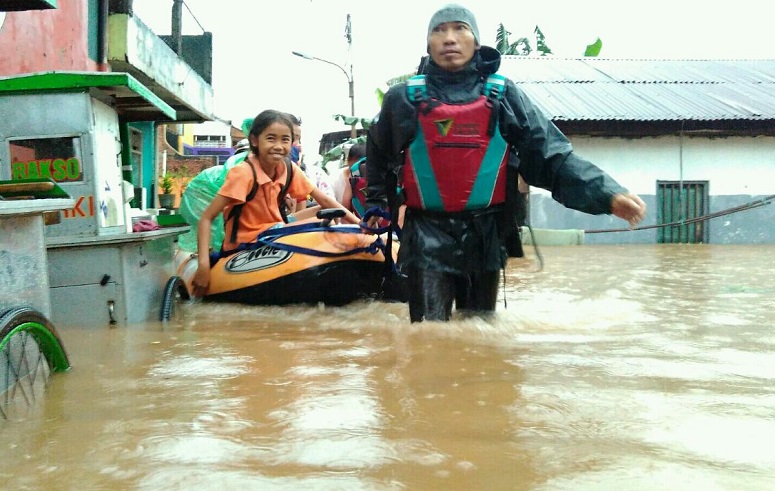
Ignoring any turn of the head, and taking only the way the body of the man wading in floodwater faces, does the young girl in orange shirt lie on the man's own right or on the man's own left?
on the man's own right

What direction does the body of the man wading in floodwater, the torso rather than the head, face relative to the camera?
toward the camera

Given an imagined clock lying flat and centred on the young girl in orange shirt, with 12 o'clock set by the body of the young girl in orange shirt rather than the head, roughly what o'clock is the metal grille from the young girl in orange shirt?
The metal grille is roughly at 9 o'clock from the young girl in orange shirt.

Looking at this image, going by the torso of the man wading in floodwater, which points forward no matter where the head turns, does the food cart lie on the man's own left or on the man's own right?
on the man's own right

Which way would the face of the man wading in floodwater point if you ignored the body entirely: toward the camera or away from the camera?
toward the camera

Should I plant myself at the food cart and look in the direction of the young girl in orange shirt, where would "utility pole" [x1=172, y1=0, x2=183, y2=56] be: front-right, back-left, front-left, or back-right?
front-left

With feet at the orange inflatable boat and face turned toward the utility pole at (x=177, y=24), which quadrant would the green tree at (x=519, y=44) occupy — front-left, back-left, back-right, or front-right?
front-right

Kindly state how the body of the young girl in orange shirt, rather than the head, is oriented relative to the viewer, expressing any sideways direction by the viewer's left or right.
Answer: facing the viewer and to the right of the viewer

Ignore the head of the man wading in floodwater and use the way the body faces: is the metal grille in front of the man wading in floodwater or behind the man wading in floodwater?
behind

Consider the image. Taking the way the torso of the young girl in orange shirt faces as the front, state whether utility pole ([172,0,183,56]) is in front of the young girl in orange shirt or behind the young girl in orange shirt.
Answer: behind

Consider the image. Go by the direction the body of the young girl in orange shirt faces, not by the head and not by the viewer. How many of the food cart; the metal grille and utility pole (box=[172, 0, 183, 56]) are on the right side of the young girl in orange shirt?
1

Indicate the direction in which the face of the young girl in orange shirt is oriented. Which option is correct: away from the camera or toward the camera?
toward the camera

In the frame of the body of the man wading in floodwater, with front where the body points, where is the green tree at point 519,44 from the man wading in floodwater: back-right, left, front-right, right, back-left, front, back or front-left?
back
